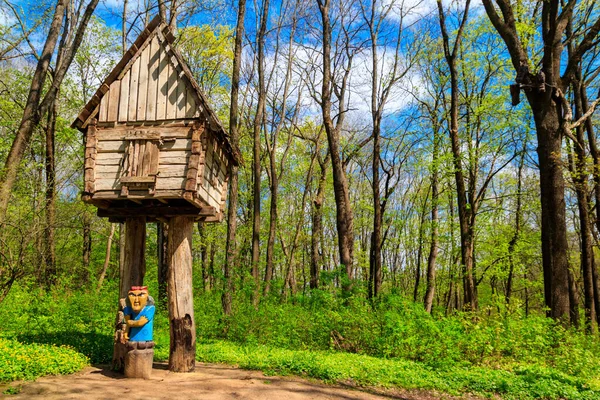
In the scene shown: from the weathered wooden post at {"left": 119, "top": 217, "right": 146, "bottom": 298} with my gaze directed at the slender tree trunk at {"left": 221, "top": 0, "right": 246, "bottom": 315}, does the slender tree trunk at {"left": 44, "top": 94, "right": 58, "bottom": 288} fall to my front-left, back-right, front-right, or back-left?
front-left

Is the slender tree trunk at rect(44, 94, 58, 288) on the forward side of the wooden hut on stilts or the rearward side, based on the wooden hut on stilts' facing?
on the rearward side

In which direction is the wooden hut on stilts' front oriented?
toward the camera

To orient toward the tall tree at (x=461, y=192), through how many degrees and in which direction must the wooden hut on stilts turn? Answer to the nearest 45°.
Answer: approximately 135° to its left

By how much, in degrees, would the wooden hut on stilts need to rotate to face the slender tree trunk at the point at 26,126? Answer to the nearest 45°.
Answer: approximately 135° to its right

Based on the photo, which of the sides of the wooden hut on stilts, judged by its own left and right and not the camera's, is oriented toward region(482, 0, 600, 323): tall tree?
left

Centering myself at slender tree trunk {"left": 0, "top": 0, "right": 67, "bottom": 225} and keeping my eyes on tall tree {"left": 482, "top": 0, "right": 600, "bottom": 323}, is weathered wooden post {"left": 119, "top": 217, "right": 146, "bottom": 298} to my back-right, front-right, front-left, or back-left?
front-right

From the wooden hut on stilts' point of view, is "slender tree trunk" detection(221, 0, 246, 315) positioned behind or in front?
behind

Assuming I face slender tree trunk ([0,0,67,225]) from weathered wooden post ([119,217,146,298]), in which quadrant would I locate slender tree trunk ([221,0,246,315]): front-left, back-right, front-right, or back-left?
front-right
